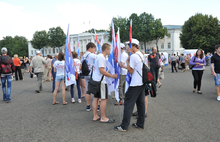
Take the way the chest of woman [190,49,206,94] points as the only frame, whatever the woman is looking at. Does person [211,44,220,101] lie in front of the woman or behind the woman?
in front

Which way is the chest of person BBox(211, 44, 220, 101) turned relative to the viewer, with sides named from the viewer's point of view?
facing the viewer and to the right of the viewer

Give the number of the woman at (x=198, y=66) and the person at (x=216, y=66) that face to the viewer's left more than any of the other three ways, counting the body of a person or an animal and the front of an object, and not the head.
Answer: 0

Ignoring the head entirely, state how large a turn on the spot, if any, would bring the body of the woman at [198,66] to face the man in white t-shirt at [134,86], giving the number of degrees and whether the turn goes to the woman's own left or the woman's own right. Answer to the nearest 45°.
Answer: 0° — they already face them

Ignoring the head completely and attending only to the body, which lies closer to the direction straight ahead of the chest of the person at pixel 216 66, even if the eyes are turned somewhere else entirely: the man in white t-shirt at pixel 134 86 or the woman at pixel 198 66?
the man in white t-shirt

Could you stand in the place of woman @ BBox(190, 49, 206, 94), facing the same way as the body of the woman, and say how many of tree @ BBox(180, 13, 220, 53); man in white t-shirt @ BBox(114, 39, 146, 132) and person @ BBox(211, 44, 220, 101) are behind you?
1

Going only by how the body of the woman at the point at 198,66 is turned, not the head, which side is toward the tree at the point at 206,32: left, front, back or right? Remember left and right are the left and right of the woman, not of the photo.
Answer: back

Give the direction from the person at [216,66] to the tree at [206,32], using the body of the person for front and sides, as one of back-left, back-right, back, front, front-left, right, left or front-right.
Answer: back-left

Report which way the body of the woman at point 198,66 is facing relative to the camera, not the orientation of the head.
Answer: toward the camera

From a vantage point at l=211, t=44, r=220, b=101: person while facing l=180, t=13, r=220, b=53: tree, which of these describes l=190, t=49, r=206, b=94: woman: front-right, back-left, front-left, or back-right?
front-left
